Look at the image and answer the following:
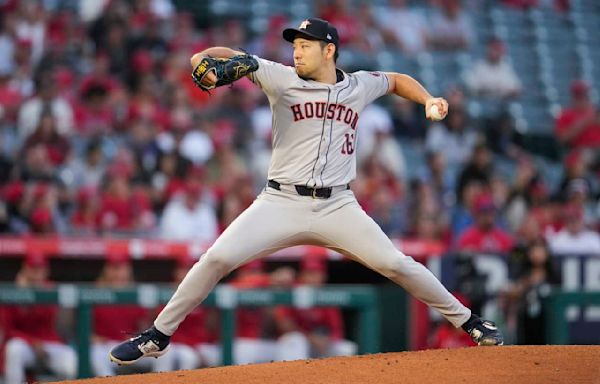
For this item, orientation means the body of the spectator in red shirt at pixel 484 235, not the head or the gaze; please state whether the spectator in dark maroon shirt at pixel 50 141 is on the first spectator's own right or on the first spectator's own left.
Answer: on the first spectator's own right

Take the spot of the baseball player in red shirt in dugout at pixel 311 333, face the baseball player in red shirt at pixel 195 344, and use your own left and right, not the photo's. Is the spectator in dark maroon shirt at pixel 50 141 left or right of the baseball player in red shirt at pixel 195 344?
right

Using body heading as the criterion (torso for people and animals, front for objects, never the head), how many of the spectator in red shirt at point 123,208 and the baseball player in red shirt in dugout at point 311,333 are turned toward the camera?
2

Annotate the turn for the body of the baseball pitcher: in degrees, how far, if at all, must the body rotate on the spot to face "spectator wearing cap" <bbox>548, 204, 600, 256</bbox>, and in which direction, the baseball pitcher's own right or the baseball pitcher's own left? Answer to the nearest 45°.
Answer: approximately 135° to the baseball pitcher's own left

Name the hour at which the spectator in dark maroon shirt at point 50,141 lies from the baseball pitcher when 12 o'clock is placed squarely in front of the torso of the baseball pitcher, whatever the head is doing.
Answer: The spectator in dark maroon shirt is roughly at 5 o'clock from the baseball pitcher.

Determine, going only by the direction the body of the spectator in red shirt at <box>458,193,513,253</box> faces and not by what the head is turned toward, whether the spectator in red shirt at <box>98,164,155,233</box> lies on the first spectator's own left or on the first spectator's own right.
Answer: on the first spectator's own right

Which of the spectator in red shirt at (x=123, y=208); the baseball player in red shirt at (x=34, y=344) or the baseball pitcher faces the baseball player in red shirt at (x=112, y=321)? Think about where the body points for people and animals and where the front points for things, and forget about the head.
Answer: the spectator in red shirt at (x=123, y=208)

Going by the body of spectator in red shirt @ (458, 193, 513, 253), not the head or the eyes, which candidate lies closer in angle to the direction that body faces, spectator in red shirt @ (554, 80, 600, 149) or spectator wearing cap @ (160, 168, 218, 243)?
the spectator wearing cap

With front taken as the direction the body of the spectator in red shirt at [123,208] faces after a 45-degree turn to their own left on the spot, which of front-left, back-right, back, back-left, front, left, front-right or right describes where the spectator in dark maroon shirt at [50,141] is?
back

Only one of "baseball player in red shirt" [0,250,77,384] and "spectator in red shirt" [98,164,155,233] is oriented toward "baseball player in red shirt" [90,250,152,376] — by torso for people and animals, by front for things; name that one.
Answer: "spectator in red shirt" [98,164,155,233]

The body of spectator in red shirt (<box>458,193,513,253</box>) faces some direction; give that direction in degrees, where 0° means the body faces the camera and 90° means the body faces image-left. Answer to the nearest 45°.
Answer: approximately 0°

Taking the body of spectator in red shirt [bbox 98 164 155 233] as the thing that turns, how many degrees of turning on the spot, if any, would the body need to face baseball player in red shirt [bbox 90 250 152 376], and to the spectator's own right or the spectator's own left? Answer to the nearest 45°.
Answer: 0° — they already face them

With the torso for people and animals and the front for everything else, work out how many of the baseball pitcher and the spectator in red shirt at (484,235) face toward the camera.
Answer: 2
